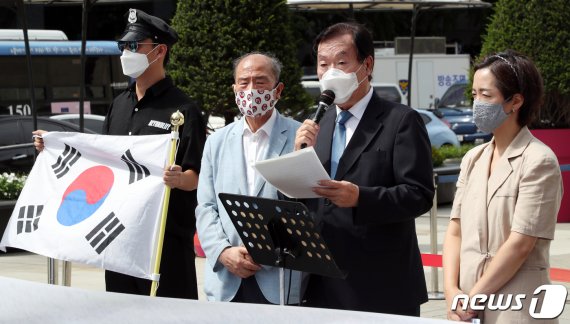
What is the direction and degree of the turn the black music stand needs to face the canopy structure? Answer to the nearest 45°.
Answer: approximately 45° to its left

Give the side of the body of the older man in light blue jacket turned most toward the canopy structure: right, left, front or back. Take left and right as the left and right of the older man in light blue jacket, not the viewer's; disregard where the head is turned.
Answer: back

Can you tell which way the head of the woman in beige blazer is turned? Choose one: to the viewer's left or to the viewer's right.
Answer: to the viewer's left

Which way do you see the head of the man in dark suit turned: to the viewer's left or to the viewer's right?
to the viewer's left

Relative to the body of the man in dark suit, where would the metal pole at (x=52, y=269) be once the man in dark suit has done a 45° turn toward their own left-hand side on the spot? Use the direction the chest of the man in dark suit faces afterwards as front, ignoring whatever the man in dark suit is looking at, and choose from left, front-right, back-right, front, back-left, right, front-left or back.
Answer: back-right

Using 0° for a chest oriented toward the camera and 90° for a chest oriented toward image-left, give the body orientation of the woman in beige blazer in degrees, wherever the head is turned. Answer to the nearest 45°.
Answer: approximately 45°

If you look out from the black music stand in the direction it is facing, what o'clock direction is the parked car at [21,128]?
The parked car is roughly at 10 o'clock from the black music stand.

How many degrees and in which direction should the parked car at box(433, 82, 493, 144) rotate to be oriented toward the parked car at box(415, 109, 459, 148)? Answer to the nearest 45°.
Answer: approximately 45° to its right

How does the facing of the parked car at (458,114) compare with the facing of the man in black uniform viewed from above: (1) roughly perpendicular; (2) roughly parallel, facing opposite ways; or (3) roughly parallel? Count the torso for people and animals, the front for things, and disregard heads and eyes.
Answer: roughly perpendicular

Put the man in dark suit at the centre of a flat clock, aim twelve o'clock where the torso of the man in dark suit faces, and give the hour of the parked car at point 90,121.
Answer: The parked car is roughly at 4 o'clock from the man in dark suit.

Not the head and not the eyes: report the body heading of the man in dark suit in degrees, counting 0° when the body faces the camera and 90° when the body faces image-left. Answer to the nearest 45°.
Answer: approximately 45°
